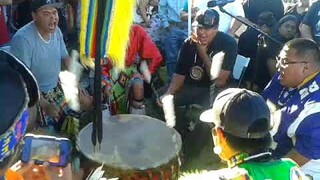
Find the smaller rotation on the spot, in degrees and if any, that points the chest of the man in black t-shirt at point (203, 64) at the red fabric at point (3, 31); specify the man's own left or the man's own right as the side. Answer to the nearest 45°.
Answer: approximately 45° to the man's own right

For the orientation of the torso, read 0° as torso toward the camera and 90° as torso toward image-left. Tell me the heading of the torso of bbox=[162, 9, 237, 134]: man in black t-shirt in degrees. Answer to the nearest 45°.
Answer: approximately 45°

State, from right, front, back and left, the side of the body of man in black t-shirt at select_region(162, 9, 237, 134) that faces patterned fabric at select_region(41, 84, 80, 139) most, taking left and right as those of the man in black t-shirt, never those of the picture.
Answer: front

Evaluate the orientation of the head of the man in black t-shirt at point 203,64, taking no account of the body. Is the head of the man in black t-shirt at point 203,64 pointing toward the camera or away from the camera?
toward the camera
